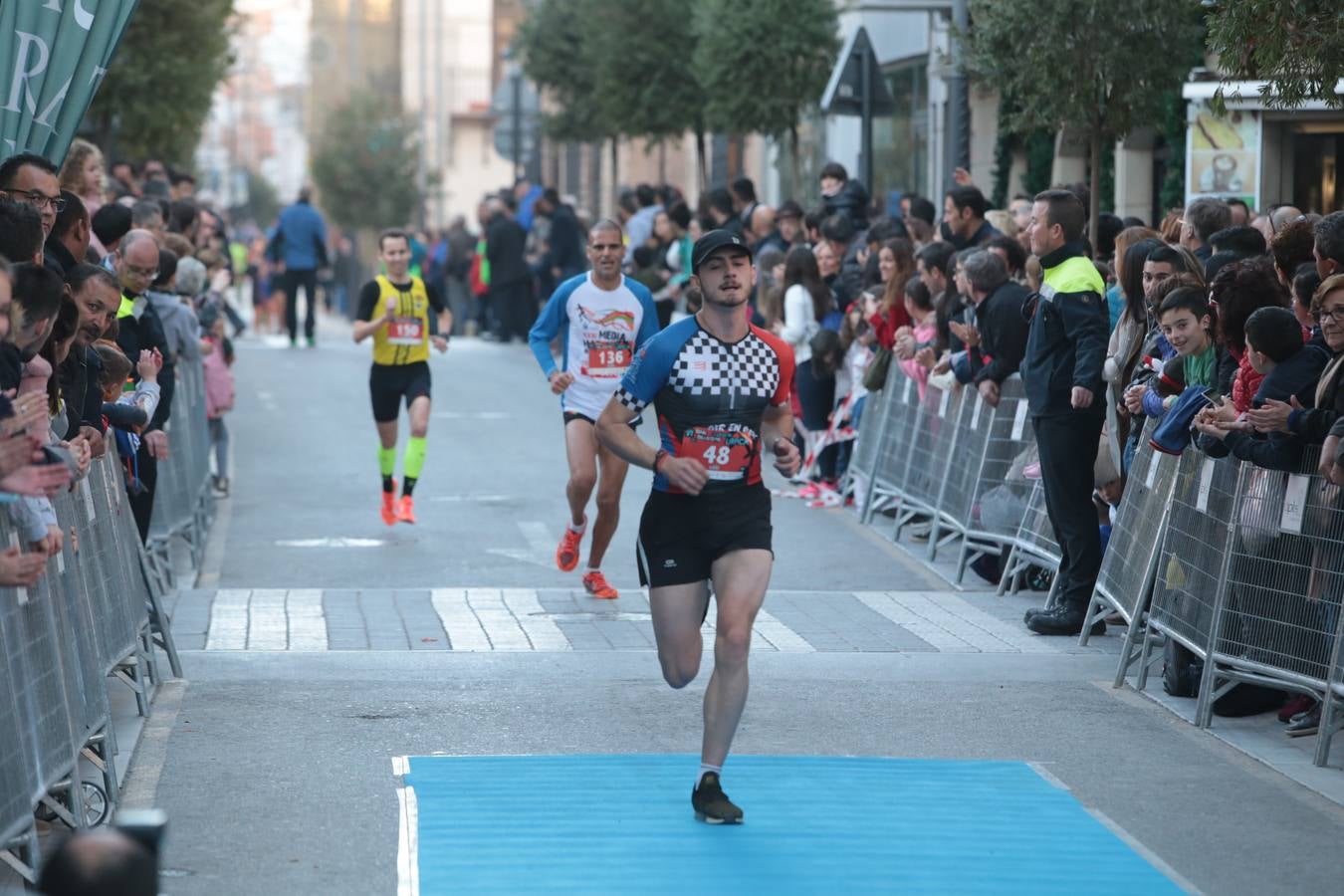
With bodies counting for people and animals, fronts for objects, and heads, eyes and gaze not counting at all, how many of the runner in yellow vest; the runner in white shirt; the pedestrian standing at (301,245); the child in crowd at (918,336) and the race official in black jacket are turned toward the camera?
2

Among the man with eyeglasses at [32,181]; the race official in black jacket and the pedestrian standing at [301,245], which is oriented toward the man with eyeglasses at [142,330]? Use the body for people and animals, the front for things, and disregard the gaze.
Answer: the race official in black jacket

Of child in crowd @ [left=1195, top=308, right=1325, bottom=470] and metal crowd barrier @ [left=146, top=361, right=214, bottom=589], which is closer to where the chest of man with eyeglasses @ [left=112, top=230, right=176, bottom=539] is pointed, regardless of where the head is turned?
the child in crowd

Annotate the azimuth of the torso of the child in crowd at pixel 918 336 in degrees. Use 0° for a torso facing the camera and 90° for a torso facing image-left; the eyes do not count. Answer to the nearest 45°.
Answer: approximately 90°

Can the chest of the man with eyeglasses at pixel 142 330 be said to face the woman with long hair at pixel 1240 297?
yes

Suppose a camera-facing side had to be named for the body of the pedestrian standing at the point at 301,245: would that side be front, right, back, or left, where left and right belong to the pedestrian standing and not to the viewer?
back

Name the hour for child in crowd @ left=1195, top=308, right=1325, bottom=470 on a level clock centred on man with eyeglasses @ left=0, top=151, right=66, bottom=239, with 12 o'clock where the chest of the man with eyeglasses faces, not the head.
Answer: The child in crowd is roughly at 11 o'clock from the man with eyeglasses.

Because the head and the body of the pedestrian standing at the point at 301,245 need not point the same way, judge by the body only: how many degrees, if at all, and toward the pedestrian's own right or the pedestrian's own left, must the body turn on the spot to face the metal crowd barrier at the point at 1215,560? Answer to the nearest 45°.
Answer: approximately 180°

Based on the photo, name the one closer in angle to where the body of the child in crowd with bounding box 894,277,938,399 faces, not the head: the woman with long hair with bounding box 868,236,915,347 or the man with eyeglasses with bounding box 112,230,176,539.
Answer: the man with eyeglasses

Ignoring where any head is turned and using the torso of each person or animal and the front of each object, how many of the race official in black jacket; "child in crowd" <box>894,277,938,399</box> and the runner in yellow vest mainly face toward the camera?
1

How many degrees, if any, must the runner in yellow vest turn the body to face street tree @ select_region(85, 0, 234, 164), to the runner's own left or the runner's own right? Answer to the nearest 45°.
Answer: approximately 180°

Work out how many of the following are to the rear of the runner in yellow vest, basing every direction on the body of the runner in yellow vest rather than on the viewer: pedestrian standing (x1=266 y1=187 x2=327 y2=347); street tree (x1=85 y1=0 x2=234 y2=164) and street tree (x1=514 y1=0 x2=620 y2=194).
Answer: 3

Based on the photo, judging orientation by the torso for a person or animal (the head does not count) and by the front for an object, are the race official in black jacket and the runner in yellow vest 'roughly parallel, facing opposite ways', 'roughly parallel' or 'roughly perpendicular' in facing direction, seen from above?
roughly perpendicular

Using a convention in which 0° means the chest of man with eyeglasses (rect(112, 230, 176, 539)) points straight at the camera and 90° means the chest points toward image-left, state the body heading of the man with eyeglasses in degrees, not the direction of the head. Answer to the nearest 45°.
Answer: approximately 315°

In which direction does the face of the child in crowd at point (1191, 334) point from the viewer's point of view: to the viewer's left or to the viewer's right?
to the viewer's left
